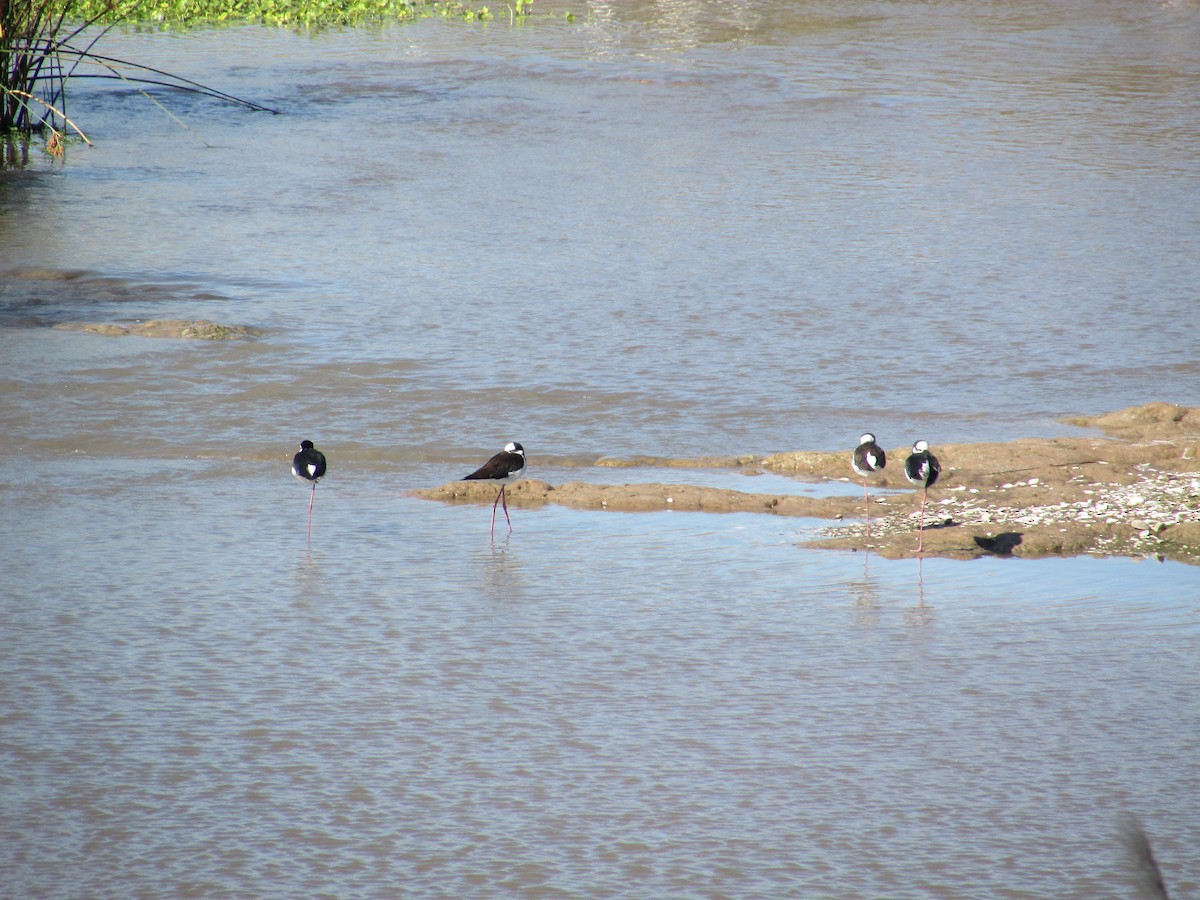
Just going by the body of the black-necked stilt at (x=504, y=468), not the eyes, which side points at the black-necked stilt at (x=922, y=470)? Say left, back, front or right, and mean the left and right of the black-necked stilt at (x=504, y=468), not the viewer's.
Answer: front

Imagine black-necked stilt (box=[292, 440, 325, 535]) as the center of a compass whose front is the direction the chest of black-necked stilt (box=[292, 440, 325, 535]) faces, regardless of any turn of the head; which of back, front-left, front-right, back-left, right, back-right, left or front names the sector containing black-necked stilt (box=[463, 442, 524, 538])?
right

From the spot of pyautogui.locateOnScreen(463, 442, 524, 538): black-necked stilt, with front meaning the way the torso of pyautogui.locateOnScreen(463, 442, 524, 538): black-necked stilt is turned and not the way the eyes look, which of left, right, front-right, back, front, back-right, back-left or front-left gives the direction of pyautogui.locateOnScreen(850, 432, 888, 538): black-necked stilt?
front

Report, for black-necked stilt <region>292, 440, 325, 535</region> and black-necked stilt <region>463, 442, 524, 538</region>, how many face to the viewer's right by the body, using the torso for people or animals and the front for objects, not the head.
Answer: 1

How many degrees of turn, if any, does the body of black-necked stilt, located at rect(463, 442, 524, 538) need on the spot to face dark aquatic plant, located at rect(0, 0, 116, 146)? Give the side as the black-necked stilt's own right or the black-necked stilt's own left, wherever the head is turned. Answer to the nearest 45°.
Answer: approximately 135° to the black-necked stilt's own left

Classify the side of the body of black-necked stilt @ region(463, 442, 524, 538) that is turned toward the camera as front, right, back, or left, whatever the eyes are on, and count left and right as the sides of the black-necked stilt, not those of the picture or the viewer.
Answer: right

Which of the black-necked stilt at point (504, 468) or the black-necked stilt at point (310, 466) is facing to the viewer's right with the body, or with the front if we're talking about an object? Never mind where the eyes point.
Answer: the black-necked stilt at point (504, 468)

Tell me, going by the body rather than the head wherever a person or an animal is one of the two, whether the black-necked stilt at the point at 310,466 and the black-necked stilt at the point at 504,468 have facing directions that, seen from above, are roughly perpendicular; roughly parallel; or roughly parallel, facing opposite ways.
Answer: roughly perpendicular

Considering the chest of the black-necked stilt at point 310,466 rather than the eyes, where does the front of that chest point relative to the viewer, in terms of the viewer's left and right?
facing away from the viewer

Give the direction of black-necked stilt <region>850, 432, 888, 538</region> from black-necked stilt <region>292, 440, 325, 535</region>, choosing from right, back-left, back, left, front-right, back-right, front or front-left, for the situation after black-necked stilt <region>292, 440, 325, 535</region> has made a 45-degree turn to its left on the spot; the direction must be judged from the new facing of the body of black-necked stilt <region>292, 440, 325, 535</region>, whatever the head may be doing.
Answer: back-right
